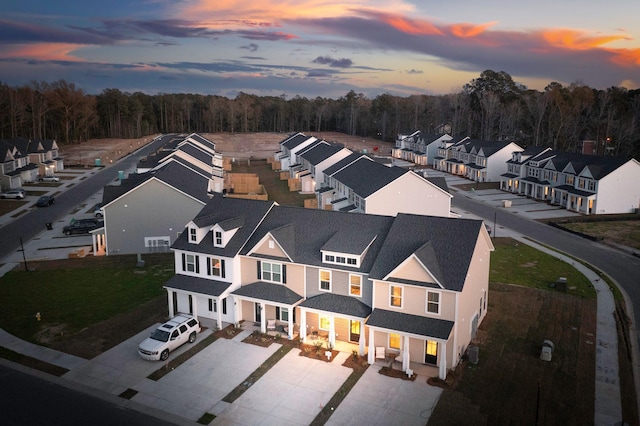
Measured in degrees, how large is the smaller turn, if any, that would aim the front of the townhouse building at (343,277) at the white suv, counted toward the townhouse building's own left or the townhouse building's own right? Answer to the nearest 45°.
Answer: approximately 45° to the townhouse building's own right

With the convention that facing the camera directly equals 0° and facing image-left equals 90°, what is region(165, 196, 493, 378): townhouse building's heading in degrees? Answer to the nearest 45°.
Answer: approximately 45°

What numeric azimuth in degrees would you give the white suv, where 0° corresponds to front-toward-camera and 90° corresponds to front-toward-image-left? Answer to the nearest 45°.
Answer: approximately 45°

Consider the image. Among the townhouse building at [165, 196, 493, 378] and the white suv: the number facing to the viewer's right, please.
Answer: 0

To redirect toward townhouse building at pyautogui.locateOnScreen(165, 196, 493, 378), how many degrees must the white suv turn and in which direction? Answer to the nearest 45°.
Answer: approximately 135° to its left

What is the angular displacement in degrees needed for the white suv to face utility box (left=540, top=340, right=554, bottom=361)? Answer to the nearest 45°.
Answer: approximately 135° to its left

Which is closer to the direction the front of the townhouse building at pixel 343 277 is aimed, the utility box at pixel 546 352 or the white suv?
the white suv
